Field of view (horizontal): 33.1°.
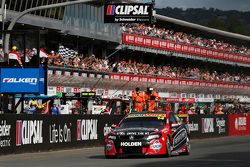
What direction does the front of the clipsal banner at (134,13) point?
toward the camera

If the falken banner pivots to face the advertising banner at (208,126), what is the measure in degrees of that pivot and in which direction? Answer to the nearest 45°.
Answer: approximately 135° to its left

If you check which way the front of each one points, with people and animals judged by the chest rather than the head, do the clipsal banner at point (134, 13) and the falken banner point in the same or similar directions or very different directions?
same or similar directions

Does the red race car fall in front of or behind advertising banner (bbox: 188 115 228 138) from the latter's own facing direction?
in front

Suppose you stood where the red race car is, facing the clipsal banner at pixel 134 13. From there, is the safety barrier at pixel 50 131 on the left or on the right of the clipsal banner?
left

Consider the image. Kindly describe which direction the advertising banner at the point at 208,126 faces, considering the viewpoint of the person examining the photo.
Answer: facing the viewer

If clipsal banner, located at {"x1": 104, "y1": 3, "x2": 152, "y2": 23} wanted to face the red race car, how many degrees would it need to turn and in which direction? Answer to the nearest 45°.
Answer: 0° — it already faces it

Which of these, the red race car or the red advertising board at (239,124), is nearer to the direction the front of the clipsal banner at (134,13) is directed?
the red race car

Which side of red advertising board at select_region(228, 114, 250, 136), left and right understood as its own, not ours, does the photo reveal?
front
